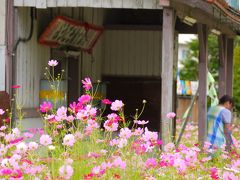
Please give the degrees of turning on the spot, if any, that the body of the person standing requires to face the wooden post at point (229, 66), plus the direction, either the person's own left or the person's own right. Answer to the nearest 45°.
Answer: approximately 45° to the person's own left

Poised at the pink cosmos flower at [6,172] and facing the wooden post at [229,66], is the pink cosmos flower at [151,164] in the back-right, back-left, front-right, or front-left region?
front-right

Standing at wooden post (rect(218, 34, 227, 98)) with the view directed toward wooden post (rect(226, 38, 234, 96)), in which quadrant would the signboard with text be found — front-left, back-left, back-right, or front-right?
back-left
